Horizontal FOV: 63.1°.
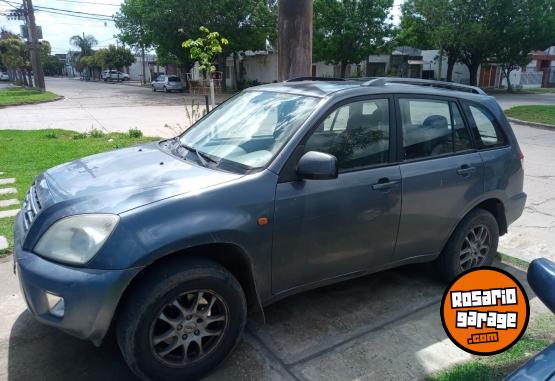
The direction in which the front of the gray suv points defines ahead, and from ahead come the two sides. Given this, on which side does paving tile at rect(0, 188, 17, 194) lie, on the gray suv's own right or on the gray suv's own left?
on the gray suv's own right

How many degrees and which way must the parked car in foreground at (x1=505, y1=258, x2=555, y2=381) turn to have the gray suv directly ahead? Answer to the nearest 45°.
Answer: approximately 90° to its right

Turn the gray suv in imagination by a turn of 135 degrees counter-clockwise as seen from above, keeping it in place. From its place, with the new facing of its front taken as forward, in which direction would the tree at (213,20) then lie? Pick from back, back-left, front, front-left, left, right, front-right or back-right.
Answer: left

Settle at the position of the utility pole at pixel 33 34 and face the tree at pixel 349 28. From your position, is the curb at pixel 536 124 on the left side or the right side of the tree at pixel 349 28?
right

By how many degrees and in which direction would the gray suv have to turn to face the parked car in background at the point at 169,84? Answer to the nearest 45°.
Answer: approximately 135° to its right

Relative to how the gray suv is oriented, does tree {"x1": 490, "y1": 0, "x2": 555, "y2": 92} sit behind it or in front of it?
behind

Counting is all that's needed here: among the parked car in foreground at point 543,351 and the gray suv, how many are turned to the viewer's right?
0

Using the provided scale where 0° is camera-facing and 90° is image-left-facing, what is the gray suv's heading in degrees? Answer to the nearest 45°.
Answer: approximately 45°
